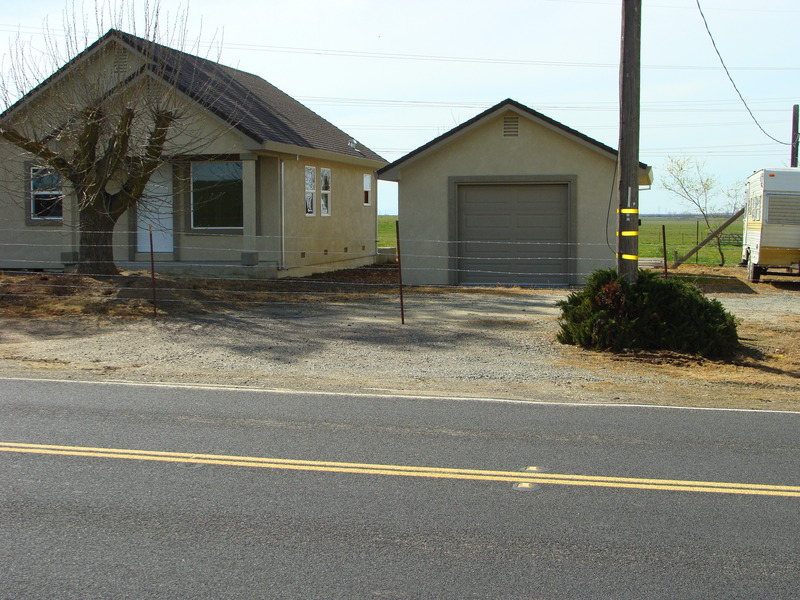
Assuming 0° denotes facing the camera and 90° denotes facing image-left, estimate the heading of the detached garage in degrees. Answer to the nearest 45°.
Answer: approximately 0°

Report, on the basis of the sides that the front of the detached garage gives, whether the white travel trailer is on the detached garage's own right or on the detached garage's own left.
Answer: on the detached garage's own left

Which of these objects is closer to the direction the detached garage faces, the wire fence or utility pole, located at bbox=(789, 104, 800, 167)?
the wire fence

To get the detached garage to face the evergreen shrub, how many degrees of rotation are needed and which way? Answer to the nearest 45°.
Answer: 0° — it already faces it

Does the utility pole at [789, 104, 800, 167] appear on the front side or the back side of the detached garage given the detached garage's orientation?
on the back side

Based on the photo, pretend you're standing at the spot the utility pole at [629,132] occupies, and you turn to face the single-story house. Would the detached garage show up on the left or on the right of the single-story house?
right

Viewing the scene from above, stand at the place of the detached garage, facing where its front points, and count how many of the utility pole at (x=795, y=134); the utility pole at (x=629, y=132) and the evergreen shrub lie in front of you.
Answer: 2

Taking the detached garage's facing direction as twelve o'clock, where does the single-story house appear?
The single-story house is roughly at 3 o'clock from the detached garage.

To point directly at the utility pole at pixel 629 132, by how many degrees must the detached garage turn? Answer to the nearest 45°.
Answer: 0° — it already faces it
